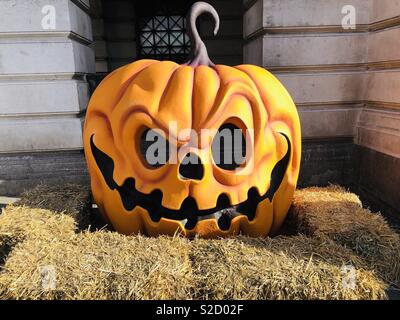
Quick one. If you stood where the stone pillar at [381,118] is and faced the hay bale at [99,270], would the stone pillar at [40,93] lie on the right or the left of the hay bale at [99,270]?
right

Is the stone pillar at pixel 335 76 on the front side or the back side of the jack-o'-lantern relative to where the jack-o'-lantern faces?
on the back side

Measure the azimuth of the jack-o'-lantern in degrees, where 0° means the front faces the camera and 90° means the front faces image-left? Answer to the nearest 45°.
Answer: approximately 0°

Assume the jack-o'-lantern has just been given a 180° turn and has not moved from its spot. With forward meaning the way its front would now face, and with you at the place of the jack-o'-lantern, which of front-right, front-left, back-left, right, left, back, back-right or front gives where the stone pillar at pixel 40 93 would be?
front-left

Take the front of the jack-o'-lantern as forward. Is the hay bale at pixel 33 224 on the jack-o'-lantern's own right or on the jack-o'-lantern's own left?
on the jack-o'-lantern's own right

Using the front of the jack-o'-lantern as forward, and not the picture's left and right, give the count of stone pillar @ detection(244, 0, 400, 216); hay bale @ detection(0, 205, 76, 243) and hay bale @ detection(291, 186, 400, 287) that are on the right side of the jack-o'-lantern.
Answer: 1

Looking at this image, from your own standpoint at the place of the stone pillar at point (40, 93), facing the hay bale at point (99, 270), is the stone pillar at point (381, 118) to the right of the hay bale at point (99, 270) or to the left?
left

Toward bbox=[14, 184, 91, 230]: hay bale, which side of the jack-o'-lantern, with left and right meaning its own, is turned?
right

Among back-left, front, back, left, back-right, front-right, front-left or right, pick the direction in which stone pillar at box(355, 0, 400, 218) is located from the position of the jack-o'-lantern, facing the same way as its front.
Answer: back-left
